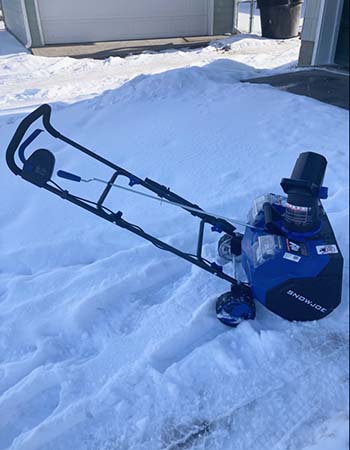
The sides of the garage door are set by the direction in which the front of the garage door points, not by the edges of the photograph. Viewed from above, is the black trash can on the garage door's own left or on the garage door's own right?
on the garage door's own left

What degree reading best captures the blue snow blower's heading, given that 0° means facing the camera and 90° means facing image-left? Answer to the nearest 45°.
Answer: approximately 270°

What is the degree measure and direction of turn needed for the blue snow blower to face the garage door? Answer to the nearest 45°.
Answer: approximately 90° to its left

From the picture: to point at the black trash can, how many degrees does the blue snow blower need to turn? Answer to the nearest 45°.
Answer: approximately 90° to its left

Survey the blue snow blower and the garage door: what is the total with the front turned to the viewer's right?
1

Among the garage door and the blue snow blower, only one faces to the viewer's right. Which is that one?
the blue snow blower

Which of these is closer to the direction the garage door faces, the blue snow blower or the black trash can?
the blue snow blower

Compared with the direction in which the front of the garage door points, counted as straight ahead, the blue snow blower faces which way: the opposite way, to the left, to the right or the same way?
to the left

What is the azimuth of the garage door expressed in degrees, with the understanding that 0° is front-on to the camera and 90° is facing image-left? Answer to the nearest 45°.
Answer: approximately 0°
